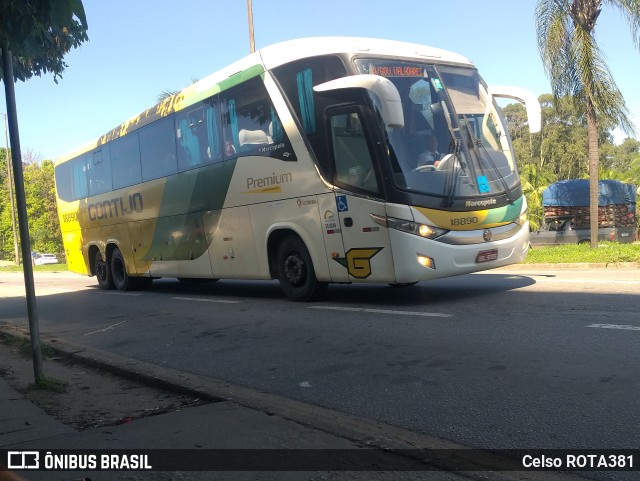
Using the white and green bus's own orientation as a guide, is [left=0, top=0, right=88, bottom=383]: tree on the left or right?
on its right

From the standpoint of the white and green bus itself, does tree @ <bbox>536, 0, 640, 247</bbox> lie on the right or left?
on its left

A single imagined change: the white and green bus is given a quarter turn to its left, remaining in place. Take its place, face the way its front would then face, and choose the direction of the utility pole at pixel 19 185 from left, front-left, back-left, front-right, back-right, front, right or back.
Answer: back

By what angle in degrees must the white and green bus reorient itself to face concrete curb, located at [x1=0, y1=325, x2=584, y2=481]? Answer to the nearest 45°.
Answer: approximately 45° to its right

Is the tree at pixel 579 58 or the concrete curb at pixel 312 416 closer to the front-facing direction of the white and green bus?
the concrete curb

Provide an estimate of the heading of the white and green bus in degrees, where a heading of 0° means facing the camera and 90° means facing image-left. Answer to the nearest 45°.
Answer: approximately 315°
